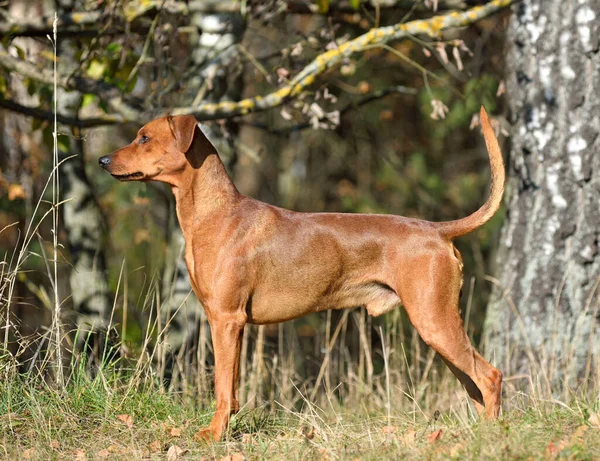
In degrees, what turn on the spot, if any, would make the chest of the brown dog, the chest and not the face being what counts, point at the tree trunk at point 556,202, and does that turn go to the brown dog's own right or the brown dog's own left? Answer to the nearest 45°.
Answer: approximately 135° to the brown dog's own right

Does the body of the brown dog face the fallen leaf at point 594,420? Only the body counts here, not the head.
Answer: no

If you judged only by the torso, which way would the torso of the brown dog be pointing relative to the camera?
to the viewer's left

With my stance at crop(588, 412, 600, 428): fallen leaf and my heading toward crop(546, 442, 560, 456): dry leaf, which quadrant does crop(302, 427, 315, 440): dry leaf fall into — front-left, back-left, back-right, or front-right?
front-right

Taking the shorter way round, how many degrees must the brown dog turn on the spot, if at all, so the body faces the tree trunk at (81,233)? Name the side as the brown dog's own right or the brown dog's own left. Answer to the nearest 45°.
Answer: approximately 45° to the brown dog's own right

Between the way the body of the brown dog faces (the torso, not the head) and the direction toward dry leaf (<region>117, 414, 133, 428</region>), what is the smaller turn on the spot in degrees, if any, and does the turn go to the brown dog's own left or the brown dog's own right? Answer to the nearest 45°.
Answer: approximately 45° to the brown dog's own left

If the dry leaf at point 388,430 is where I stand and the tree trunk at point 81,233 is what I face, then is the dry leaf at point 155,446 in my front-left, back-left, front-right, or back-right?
front-left

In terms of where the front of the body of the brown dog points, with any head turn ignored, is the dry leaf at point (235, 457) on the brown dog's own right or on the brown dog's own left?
on the brown dog's own left

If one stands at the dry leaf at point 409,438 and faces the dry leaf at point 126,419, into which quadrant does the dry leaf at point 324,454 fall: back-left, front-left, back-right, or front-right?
front-left

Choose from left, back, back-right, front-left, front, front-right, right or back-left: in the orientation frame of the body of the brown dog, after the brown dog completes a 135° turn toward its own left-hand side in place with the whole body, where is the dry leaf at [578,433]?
front

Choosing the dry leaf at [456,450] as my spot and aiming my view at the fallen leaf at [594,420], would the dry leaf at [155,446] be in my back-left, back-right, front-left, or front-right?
back-left

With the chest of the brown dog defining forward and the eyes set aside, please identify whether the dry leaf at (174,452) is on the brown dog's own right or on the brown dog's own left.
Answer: on the brown dog's own left
